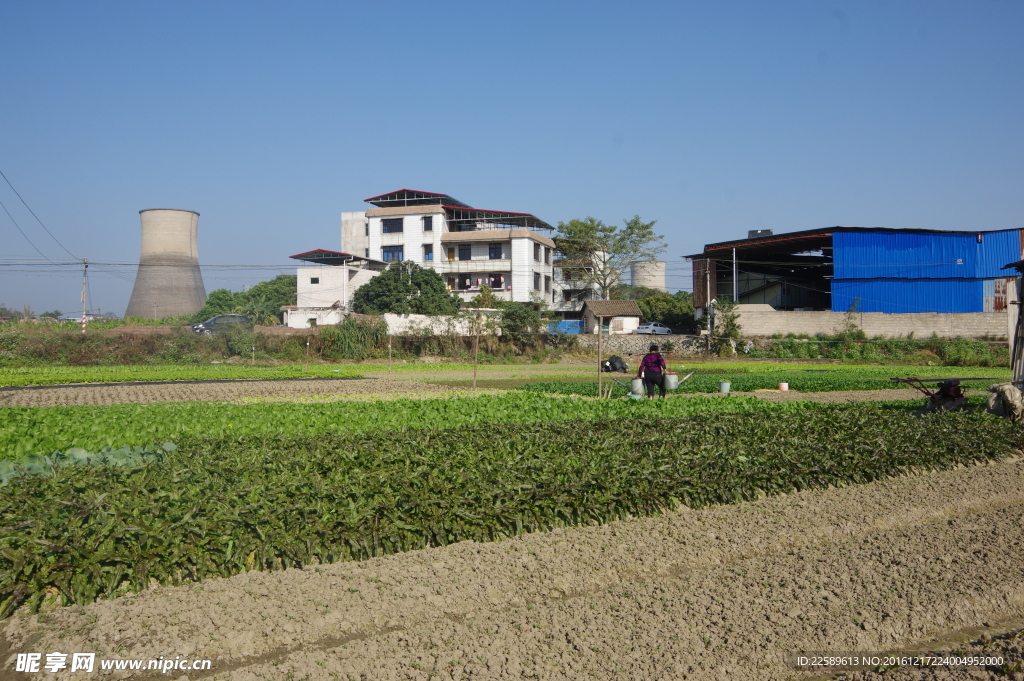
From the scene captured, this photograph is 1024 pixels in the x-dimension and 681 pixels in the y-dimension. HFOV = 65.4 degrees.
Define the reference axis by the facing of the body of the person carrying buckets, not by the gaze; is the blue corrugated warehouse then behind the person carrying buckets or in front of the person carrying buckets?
in front

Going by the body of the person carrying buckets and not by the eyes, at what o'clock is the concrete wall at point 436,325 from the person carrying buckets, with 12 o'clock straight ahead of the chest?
The concrete wall is roughly at 11 o'clock from the person carrying buckets.

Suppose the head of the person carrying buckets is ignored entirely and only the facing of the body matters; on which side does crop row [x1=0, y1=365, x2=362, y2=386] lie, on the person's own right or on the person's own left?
on the person's own left

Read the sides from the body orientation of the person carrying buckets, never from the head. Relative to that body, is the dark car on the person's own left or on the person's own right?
on the person's own left

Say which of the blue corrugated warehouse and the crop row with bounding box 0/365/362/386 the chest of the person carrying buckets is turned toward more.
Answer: the blue corrugated warehouse

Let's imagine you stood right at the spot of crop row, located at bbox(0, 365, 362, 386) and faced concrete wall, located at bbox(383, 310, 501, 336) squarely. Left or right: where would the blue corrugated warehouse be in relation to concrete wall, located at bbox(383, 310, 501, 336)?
right

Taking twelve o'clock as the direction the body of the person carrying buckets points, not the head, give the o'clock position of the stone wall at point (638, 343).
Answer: The stone wall is roughly at 12 o'clock from the person carrying buckets.

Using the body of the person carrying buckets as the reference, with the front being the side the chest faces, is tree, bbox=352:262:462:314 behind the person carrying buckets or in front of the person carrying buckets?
in front

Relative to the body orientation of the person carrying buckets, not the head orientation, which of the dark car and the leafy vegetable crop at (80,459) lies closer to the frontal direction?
the dark car

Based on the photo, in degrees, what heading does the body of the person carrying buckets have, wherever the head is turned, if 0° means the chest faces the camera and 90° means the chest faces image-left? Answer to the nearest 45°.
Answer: approximately 180°
